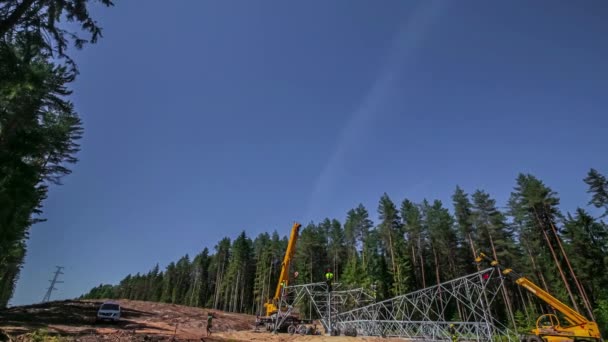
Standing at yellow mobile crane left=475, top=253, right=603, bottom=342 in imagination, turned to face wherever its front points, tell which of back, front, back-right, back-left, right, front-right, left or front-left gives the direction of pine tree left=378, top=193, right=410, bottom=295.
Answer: front-right

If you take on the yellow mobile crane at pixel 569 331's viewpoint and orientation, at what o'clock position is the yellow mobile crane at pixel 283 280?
the yellow mobile crane at pixel 283 280 is roughly at 12 o'clock from the yellow mobile crane at pixel 569 331.

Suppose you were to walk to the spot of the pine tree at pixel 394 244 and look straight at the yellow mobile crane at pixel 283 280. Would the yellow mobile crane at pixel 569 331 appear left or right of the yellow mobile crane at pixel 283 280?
left

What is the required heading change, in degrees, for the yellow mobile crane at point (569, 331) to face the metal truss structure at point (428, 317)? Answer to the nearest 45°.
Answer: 0° — it already faces it

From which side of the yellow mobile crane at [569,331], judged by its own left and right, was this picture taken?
left

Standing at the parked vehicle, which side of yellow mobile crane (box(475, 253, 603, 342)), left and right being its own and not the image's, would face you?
front

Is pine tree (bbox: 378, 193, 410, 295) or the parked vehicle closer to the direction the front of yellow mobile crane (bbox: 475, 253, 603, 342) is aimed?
the parked vehicle

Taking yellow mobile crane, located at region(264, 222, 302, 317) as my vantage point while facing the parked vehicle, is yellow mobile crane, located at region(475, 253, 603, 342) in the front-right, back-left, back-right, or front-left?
back-left

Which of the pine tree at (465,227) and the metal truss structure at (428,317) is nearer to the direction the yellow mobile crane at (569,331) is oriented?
the metal truss structure

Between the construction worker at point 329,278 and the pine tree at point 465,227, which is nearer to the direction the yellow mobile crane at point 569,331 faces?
the construction worker

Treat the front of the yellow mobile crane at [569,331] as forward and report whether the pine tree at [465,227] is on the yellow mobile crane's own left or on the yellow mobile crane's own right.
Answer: on the yellow mobile crane's own right
